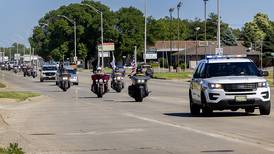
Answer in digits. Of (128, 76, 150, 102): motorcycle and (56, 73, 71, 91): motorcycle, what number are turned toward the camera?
2

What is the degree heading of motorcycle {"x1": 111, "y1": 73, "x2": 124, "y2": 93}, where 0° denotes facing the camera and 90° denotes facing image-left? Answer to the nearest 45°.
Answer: approximately 0°

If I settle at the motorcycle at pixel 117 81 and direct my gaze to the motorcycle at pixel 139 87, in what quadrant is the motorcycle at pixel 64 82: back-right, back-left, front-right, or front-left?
back-right

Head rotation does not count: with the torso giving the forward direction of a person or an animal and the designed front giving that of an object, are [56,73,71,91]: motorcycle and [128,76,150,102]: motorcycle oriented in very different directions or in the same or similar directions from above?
same or similar directions

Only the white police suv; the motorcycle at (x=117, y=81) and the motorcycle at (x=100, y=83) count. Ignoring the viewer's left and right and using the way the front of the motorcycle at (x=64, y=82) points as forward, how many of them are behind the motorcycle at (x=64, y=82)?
0

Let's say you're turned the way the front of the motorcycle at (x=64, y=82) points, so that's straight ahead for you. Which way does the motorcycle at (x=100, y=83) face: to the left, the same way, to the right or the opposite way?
the same way

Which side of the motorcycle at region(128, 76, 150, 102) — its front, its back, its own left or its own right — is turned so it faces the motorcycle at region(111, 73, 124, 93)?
back

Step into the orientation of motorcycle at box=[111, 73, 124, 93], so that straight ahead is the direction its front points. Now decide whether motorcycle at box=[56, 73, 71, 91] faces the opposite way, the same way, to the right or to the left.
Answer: the same way

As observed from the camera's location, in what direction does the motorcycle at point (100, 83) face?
facing the viewer

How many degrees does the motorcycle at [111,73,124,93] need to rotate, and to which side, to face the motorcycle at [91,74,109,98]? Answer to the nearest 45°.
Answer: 0° — it already faces it

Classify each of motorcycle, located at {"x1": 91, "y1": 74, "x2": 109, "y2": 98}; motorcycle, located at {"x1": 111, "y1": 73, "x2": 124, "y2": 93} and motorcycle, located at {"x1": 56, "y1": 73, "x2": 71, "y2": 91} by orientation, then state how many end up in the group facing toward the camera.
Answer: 3

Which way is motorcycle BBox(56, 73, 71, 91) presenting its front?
toward the camera
